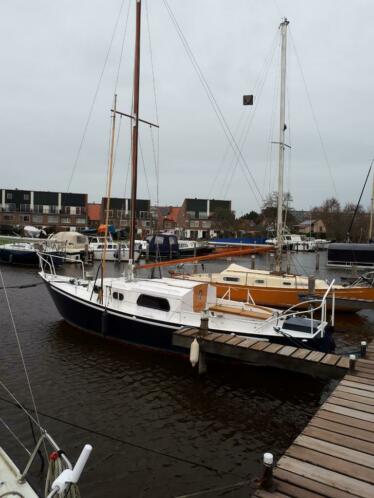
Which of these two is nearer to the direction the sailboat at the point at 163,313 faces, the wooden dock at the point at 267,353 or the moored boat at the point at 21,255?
the moored boat

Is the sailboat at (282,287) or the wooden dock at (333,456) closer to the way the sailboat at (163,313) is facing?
the sailboat

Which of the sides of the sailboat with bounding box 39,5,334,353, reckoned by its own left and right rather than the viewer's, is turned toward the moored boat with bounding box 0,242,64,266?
front

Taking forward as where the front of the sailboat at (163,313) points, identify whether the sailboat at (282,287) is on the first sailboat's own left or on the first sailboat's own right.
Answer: on the first sailboat's own right

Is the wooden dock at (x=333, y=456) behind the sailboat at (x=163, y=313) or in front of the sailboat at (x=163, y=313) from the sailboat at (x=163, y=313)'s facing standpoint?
behind

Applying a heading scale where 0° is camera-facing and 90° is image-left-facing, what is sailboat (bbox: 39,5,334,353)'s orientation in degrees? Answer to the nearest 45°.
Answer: approximately 135°

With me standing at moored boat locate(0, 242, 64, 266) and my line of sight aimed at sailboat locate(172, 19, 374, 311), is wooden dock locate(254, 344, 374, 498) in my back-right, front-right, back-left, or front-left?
front-right

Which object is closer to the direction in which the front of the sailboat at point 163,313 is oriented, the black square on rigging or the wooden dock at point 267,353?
the black square on rigging

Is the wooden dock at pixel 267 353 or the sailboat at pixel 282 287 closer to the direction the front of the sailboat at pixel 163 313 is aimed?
the sailboat
